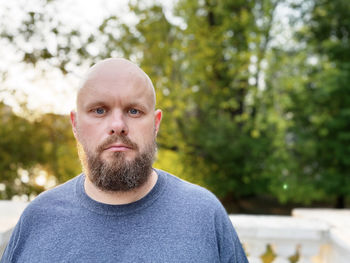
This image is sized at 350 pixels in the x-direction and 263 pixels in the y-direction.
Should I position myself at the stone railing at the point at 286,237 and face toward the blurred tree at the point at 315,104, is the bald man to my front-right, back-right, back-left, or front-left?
back-left

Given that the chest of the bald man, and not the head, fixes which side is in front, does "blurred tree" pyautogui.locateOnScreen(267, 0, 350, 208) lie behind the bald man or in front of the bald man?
behind

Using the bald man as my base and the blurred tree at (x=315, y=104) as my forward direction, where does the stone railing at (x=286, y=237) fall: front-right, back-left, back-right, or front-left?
front-right

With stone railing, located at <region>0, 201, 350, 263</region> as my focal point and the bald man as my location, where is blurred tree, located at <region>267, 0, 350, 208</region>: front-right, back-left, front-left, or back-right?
front-left

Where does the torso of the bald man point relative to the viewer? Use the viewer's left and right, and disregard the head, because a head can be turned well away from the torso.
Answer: facing the viewer

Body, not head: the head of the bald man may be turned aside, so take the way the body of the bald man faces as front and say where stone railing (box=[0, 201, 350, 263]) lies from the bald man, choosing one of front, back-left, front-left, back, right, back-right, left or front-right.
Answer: back-left
